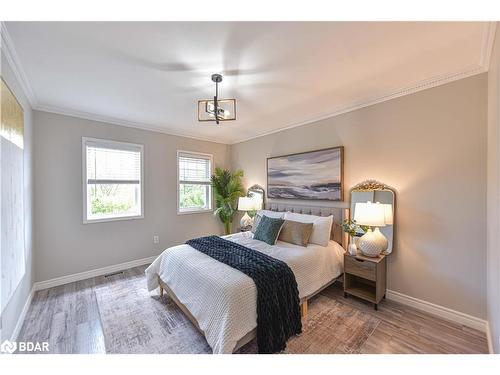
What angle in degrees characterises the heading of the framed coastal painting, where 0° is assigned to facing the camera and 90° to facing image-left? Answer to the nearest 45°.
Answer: approximately 45°

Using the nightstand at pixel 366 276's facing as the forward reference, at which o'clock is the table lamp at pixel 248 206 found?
The table lamp is roughly at 2 o'clock from the nightstand.

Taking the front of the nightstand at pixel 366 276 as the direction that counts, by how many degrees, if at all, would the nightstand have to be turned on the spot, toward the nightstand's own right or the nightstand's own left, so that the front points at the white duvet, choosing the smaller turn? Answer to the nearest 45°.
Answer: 0° — it already faces it

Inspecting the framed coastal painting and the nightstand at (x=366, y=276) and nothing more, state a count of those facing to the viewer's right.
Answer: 0

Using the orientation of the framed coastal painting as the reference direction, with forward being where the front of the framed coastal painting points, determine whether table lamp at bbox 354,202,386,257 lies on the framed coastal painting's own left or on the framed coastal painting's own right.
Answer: on the framed coastal painting's own left

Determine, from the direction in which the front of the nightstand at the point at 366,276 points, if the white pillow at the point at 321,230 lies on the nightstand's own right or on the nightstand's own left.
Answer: on the nightstand's own right

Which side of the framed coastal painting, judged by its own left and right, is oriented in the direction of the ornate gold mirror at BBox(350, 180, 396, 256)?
left

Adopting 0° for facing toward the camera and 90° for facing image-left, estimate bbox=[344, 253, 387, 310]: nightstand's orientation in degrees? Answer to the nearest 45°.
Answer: approximately 45°

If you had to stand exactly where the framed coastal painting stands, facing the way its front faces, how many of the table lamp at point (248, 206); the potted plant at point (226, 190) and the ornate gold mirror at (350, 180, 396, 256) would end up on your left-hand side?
1
